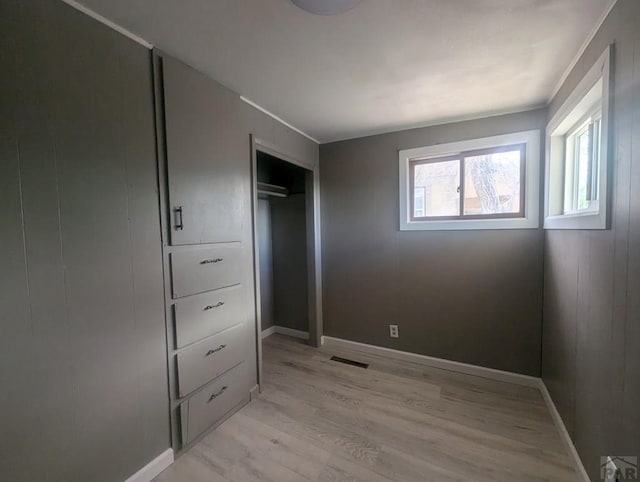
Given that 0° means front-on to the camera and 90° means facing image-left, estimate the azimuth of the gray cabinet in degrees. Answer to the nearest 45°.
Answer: approximately 315°

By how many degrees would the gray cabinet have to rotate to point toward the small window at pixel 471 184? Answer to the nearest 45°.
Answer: approximately 45° to its left
